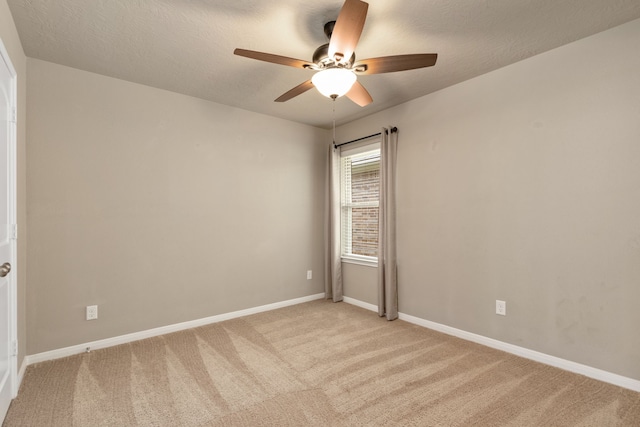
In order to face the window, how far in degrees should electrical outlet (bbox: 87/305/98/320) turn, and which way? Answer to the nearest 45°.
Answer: approximately 90° to its left

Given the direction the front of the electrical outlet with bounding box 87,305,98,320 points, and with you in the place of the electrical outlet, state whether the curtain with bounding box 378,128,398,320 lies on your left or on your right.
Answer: on your left

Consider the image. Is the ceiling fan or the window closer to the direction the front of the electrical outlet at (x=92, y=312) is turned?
the ceiling fan

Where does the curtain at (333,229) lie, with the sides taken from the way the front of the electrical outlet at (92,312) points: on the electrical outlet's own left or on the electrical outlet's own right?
on the electrical outlet's own left

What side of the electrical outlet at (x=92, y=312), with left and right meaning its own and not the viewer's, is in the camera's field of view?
front

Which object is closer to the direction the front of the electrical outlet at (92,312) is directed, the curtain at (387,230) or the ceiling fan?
the ceiling fan

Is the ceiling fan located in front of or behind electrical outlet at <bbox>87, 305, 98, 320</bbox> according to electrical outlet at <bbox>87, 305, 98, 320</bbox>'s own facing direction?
in front

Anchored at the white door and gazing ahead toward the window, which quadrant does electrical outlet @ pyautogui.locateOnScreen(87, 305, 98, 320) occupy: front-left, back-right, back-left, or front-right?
front-left

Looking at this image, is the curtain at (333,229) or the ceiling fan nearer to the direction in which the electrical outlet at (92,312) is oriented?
the ceiling fan
